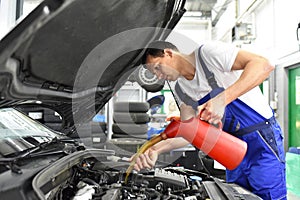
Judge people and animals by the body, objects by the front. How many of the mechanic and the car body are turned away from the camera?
0

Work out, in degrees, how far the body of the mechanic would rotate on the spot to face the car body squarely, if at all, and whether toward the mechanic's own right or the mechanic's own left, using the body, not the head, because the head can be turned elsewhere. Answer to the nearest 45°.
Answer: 0° — they already face it

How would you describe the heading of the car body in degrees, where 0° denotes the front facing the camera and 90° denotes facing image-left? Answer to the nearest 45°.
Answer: approximately 315°

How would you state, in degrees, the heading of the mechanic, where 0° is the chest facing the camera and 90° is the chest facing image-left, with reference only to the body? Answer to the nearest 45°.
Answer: approximately 45°
